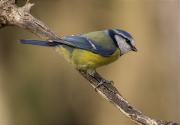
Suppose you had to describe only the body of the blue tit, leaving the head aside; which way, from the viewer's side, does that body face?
to the viewer's right
